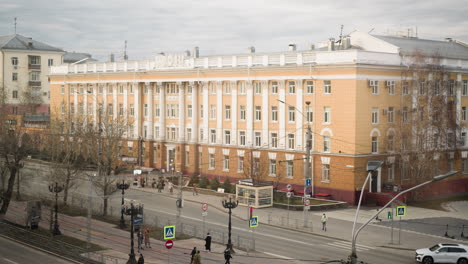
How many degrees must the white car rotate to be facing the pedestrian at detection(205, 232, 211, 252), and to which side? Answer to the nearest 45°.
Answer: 0° — it already faces them

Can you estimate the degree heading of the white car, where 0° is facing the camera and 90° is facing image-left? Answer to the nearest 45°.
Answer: approximately 90°
